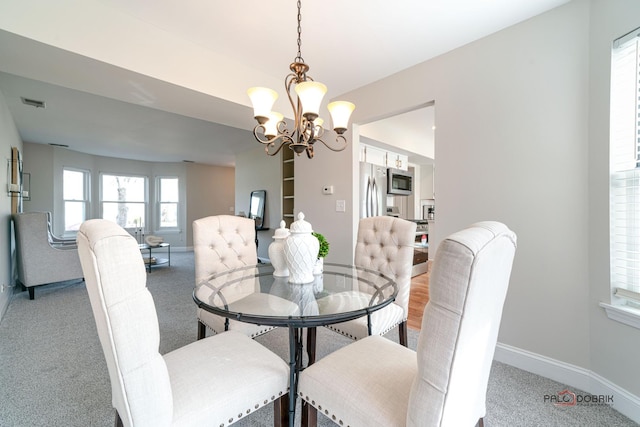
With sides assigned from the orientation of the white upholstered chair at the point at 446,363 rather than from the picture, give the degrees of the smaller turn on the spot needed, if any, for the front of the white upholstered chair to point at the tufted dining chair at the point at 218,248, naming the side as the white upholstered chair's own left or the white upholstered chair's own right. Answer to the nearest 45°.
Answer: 0° — it already faces it

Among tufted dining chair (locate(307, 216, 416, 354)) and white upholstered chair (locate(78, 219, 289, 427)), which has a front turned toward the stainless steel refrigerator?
the white upholstered chair

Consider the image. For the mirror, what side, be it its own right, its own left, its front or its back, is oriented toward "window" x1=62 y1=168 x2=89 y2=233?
right

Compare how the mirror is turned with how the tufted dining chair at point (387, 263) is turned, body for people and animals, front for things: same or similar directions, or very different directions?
same or similar directions

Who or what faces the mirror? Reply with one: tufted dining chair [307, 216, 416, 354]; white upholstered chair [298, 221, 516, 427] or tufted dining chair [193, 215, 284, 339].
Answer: the white upholstered chair

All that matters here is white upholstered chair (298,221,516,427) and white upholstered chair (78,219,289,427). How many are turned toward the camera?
0

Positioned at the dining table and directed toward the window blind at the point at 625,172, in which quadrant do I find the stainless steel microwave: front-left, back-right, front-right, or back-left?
front-left

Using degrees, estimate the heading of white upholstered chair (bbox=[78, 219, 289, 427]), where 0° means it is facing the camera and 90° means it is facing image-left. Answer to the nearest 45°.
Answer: approximately 225°

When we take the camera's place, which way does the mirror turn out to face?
facing the viewer and to the left of the viewer

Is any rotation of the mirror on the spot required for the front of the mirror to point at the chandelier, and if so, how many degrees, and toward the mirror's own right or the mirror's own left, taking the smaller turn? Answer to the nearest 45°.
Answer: approximately 45° to the mirror's own left

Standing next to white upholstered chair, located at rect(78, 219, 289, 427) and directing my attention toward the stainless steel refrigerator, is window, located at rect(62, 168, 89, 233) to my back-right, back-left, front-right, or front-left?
front-left

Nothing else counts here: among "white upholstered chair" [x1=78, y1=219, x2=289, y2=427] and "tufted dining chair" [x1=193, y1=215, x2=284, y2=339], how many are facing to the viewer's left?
0

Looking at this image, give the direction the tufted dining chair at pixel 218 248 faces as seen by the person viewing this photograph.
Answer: facing the viewer and to the right of the viewer

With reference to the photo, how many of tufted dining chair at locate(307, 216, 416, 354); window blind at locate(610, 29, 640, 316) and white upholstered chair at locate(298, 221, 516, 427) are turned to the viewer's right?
0

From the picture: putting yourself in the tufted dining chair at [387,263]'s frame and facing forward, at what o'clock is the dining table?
The dining table is roughly at 12 o'clock from the tufted dining chair.

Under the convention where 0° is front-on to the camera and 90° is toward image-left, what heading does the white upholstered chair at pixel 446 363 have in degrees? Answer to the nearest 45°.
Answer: approximately 135°
